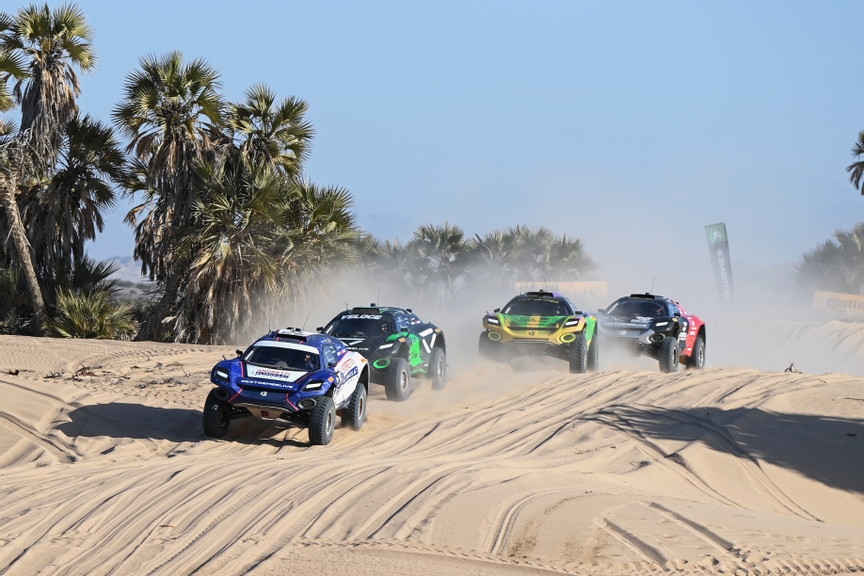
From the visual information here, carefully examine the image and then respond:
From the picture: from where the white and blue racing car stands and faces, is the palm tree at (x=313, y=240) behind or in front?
behind

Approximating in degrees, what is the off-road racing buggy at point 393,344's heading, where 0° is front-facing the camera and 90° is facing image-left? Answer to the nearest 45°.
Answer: approximately 45°

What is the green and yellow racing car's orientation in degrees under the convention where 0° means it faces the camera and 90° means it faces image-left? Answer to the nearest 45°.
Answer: approximately 0°

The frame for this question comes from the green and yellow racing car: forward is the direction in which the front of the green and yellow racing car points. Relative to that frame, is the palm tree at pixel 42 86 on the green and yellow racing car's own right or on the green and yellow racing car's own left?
on the green and yellow racing car's own right

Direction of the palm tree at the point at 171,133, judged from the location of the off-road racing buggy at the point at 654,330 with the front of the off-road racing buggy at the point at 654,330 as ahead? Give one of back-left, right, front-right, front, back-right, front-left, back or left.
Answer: front-right

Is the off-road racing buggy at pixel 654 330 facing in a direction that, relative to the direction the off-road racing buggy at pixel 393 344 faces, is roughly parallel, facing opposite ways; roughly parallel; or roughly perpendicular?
roughly parallel

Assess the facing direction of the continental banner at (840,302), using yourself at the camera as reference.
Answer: facing the viewer

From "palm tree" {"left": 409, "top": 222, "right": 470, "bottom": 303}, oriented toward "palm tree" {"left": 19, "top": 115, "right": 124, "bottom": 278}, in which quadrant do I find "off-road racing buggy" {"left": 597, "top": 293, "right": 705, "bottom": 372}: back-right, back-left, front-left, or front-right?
front-left

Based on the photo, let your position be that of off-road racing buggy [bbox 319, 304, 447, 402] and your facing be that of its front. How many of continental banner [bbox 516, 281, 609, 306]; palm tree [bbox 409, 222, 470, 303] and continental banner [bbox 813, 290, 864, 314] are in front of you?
0

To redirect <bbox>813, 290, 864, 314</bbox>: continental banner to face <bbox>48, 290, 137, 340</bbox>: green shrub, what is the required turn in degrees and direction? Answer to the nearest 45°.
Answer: approximately 45° to its right

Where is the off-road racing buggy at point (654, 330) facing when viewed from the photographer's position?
facing the viewer and to the left of the viewer

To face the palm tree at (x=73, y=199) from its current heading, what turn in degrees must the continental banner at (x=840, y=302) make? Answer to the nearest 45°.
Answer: approximately 45° to its right
